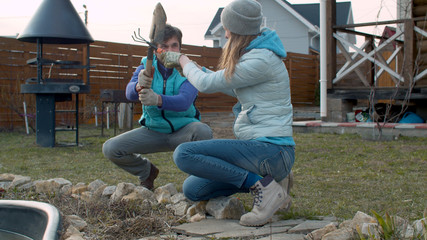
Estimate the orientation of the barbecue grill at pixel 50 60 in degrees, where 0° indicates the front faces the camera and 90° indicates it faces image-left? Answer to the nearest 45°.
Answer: approximately 315°

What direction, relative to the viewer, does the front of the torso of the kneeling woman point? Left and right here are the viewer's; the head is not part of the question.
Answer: facing to the left of the viewer

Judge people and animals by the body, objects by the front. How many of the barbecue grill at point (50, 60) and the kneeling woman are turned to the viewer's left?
1

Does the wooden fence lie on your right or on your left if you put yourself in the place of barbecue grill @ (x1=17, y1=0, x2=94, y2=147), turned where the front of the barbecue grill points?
on your left

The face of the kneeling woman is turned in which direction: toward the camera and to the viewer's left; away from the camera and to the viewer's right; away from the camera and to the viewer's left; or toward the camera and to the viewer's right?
away from the camera and to the viewer's left

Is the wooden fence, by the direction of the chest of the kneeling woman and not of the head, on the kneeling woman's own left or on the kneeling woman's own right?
on the kneeling woman's own right
